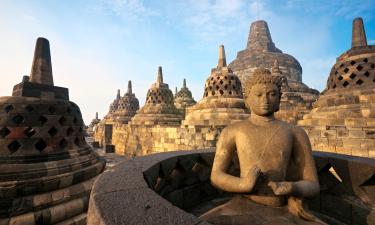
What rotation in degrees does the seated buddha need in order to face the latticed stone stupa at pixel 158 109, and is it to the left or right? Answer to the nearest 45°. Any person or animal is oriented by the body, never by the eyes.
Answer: approximately 135° to its right

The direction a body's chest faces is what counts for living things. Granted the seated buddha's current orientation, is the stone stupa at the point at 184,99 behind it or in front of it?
behind

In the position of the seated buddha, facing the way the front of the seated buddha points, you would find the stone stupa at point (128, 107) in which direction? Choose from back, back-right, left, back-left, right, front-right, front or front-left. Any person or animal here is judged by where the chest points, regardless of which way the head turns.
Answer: back-right

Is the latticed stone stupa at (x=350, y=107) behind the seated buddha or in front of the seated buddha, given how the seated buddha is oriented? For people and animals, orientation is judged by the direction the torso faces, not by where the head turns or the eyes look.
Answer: behind

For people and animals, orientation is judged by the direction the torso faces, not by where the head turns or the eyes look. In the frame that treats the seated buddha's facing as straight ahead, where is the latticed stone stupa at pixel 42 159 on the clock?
The latticed stone stupa is roughly at 3 o'clock from the seated buddha.

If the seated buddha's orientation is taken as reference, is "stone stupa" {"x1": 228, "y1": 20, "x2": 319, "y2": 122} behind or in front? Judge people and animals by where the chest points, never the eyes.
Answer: behind

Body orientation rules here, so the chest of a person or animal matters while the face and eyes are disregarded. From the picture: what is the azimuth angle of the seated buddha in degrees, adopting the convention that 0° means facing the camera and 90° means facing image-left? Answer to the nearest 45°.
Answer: approximately 0°

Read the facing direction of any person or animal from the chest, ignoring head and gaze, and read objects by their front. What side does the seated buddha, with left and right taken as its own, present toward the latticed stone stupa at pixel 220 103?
back
